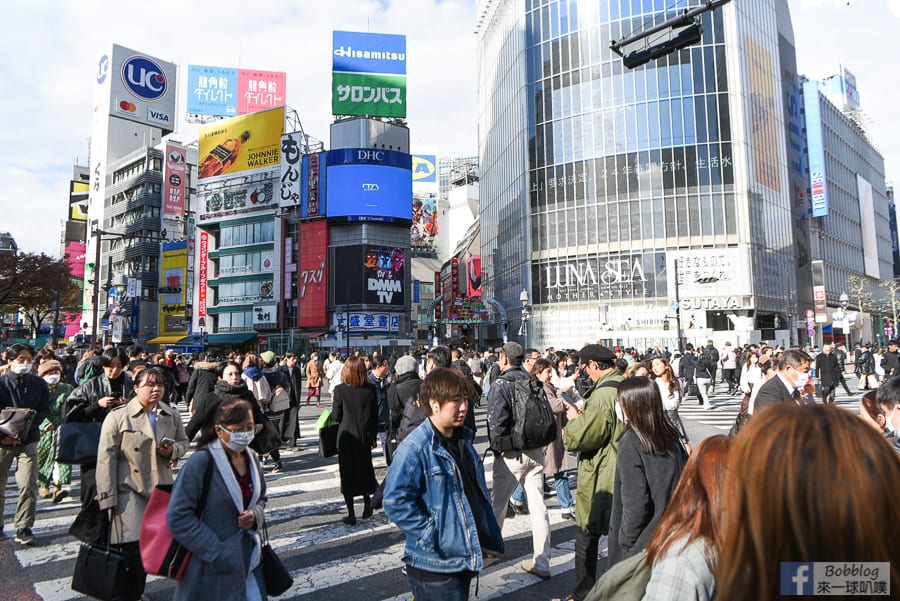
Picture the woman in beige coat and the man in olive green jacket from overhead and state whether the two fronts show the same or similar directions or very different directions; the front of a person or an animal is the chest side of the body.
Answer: very different directions

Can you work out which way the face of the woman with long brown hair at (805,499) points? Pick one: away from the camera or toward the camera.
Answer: away from the camera

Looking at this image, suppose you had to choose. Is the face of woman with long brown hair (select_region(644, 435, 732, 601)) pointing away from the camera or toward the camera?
away from the camera

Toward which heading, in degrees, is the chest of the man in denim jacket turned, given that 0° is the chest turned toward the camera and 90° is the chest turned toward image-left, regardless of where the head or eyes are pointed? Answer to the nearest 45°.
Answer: approximately 315°

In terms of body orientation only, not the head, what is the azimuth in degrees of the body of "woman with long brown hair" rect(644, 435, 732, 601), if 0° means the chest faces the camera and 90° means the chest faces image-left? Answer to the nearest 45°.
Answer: approximately 225°

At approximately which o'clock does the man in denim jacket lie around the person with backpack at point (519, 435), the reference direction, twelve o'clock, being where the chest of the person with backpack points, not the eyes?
The man in denim jacket is roughly at 8 o'clock from the person with backpack.

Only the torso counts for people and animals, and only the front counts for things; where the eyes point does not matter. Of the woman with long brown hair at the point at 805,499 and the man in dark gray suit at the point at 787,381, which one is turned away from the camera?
the woman with long brown hair

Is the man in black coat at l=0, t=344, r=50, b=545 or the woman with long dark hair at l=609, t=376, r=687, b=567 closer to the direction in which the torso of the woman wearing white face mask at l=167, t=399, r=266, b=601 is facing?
the woman with long dark hair

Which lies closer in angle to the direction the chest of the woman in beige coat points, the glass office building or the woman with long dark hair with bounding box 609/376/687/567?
the woman with long dark hair

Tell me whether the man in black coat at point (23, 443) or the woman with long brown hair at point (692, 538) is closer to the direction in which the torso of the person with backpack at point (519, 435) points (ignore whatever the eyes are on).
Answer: the man in black coat
